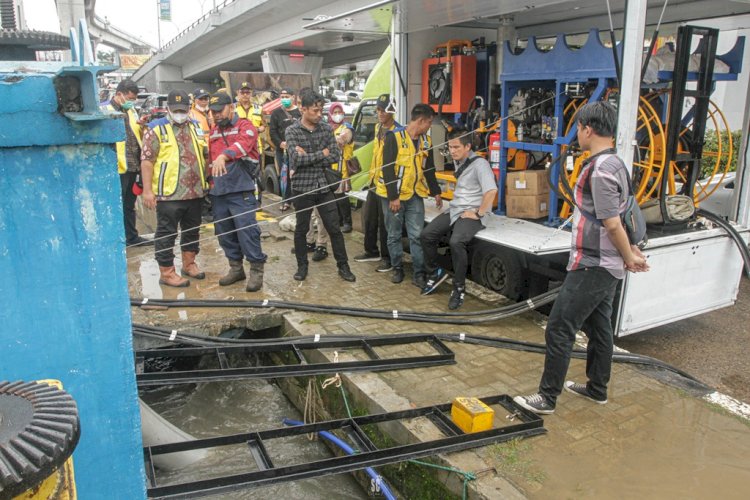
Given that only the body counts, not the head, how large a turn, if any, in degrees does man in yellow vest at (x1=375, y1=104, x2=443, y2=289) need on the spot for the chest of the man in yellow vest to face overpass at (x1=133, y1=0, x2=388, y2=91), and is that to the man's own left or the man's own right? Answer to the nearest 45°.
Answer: approximately 135° to the man's own left

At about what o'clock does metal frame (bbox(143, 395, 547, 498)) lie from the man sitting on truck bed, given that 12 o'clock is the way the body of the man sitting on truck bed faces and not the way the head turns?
The metal frame is roughly at 11 o'clock from the man sitting on truck bed.
